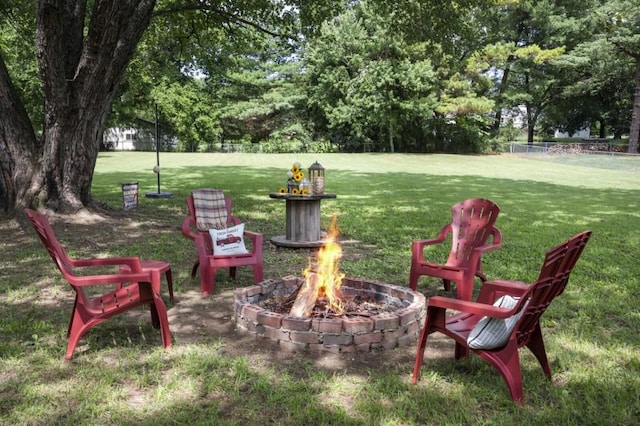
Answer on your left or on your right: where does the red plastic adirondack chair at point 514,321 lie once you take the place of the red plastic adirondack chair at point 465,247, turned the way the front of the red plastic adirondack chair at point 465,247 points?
on your left

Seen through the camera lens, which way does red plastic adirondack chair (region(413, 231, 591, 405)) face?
facing away from the viewer and to the left of the viewer

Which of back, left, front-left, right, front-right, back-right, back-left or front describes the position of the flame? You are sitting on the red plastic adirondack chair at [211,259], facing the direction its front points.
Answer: front

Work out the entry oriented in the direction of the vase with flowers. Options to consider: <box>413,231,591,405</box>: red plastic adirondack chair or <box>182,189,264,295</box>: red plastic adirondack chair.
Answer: <box>413,231,591,405</box>: red plastic adirondack chair

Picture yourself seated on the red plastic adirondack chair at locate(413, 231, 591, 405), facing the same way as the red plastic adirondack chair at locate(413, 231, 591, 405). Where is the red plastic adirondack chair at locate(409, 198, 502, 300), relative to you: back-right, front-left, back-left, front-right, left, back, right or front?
front-right

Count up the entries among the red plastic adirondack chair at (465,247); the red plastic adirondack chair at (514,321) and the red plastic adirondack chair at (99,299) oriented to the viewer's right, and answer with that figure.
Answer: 1

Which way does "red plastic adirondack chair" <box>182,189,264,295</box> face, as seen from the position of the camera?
facing the viewer and to the right of the viewer

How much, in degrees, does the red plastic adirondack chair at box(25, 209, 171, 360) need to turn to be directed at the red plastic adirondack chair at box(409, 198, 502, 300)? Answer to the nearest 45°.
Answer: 0° — it already faces it

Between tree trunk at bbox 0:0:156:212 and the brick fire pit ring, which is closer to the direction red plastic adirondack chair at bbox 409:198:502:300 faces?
the brick fire pit ring

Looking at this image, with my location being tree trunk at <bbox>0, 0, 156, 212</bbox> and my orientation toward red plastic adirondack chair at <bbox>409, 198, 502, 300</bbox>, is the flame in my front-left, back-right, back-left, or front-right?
front-right

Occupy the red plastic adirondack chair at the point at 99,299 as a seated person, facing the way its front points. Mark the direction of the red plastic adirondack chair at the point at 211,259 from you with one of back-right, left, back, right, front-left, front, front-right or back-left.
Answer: front-left

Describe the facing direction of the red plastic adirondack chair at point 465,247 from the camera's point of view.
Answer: facing the viewer and to the left of the viewer

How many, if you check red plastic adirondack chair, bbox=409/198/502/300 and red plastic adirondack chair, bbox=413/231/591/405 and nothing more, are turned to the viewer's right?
0

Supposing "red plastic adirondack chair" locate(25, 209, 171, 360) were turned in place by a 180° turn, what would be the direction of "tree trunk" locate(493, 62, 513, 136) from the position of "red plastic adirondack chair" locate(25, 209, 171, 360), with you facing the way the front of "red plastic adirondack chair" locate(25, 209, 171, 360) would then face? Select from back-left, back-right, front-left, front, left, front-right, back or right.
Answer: back-right

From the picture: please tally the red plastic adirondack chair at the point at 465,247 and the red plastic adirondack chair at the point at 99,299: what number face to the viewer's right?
1

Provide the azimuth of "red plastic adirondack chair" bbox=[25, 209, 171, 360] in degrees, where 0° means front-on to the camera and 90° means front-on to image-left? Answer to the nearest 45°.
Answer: approximately 270°
